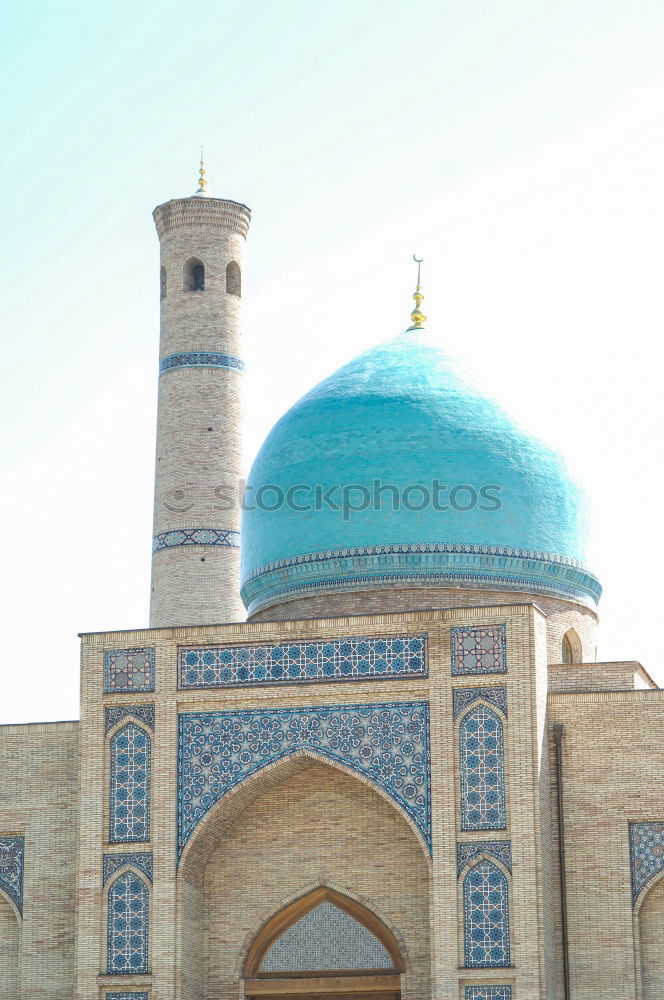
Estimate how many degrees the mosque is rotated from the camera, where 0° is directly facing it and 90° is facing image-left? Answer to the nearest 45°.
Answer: approximately 0°
